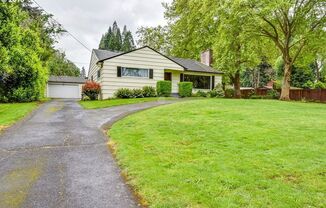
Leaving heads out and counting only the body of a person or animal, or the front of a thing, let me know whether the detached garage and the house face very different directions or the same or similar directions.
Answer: same or similar directions

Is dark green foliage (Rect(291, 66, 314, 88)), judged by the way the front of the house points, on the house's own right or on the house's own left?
on the house's own left

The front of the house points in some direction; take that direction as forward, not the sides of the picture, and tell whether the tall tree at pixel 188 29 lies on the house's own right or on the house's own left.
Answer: on the house's own left

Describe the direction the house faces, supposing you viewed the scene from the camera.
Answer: facing the viewer and to the right of the viewer

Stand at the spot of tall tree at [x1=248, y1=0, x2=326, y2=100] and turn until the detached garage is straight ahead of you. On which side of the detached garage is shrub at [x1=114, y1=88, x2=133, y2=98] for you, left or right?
left

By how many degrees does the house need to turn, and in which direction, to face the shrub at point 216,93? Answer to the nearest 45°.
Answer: approximately 45° to its left

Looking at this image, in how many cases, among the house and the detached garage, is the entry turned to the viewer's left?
0

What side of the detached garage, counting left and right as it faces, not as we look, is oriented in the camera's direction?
front

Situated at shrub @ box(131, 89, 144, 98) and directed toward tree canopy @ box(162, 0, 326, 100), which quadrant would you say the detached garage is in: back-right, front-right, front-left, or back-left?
back-left
